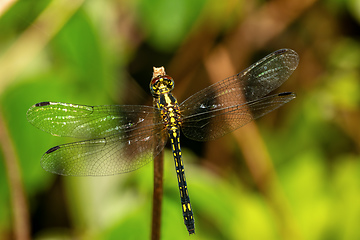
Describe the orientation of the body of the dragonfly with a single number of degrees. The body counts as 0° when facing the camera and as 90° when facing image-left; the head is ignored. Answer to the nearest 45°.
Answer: approximately 180°

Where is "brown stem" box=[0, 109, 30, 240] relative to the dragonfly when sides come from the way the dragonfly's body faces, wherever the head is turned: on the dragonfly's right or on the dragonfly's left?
on the dragonfly's left
